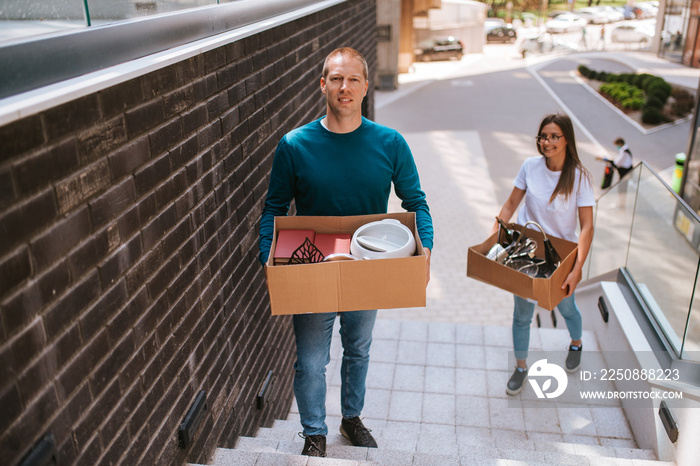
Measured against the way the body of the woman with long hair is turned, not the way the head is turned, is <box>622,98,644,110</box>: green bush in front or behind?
behind

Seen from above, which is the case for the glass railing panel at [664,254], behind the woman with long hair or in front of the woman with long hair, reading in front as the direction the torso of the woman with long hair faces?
behind

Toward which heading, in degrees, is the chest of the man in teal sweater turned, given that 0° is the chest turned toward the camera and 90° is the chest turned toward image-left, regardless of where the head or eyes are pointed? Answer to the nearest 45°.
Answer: approximately 0°

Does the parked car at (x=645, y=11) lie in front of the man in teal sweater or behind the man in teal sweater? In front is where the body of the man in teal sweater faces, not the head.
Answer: behind

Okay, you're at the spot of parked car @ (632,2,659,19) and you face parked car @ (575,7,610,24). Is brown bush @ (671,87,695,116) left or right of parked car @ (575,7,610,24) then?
left

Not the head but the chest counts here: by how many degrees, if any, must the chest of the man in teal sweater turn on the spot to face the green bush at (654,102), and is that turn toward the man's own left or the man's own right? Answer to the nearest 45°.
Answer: approximately 135° to the man's own left

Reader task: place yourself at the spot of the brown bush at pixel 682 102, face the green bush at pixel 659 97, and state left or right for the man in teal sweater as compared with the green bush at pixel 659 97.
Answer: left

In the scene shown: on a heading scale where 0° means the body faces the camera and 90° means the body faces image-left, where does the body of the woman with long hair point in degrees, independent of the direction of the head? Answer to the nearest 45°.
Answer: approximately 45°

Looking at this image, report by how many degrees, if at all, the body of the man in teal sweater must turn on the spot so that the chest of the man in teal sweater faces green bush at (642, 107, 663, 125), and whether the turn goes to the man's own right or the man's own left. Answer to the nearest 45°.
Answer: approximately 135° to the man's own left
